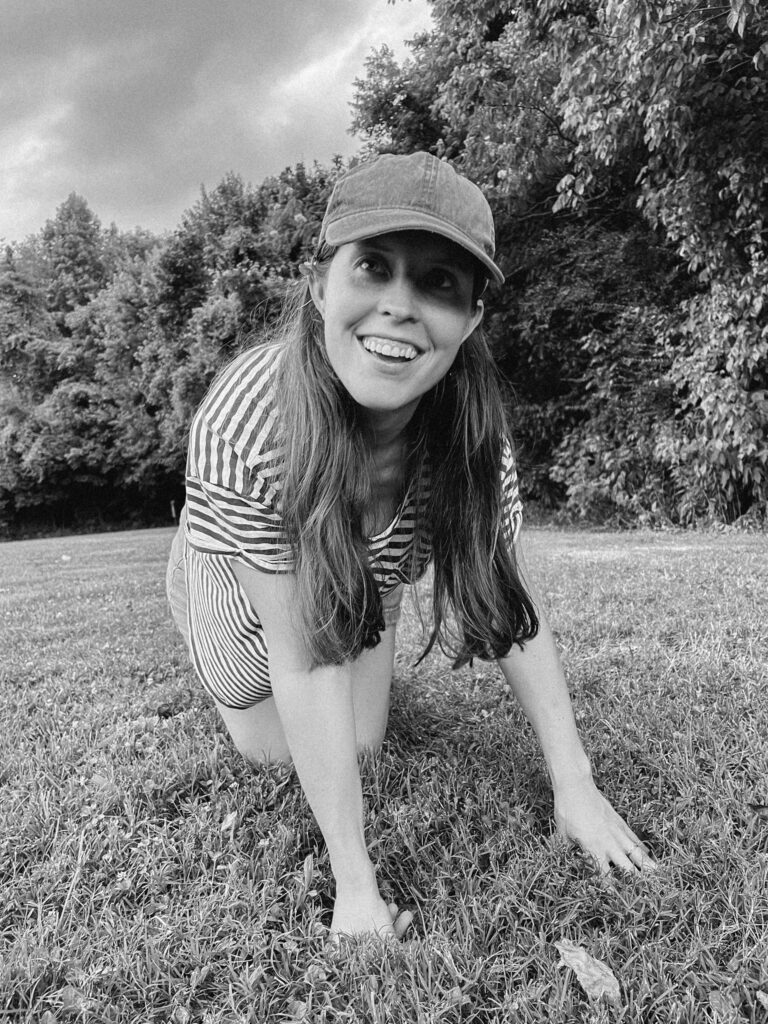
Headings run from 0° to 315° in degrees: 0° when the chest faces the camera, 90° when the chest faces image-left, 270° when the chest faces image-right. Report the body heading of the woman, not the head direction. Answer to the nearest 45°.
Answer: approximately 315°

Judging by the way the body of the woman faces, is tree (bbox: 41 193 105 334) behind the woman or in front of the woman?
behind
